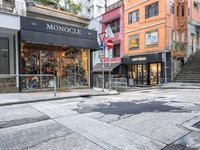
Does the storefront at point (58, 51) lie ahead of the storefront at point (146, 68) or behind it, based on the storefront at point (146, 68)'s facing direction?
ahead

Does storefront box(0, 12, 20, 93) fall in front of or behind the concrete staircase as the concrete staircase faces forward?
in front

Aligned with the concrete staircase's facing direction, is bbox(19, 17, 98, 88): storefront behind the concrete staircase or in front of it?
in front

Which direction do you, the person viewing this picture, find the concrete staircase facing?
facing the viewer

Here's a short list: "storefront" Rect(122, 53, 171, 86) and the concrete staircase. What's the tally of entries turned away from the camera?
0

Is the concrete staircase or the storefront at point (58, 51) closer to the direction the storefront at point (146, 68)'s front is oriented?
the storefront

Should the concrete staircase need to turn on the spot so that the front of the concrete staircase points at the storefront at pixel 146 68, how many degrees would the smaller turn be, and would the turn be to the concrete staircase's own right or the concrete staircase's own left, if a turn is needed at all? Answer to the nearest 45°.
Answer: approximately 90° to the concrete staircase's own right

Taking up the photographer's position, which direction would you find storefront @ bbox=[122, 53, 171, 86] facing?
facing the viewer and to the left of the viewer
